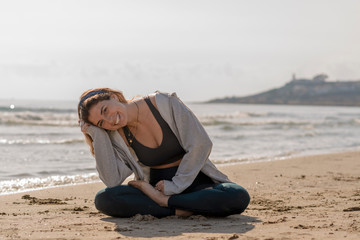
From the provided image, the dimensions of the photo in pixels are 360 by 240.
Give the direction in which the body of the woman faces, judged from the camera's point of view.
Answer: toward the camera

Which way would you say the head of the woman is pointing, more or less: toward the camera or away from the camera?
toward the camera
